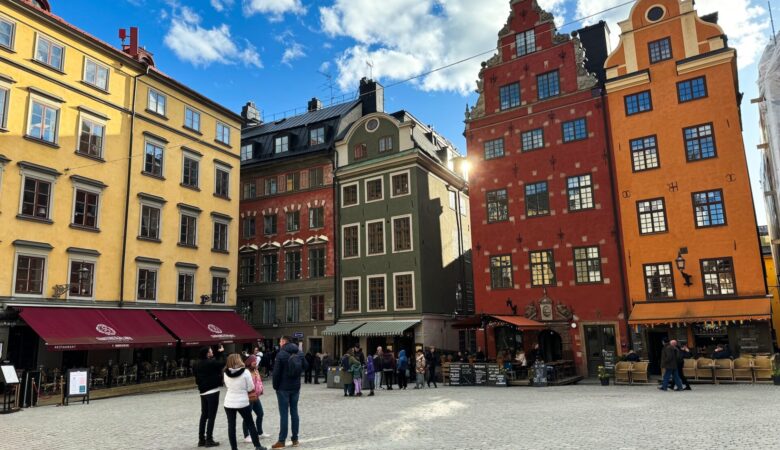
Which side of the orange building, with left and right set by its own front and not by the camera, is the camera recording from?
front

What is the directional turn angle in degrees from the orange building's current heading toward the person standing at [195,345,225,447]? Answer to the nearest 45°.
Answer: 0° — it already faces them

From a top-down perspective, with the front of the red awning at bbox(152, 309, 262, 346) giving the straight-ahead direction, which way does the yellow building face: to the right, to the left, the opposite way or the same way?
the same way

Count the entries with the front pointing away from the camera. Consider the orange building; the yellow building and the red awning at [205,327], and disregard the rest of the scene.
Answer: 0

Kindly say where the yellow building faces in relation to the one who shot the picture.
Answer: facing the viewer and to the right of the viewer

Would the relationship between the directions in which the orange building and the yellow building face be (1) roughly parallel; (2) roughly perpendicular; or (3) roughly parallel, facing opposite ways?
roughly perpendicular

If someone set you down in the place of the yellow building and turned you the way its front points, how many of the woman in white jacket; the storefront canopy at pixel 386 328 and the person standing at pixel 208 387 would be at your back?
0

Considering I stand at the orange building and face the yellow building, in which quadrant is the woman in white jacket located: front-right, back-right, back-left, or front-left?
front-left

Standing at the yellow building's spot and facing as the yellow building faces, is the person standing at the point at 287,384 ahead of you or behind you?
ahead

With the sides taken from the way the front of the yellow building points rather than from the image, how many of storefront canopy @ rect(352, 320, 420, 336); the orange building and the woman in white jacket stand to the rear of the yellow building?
0

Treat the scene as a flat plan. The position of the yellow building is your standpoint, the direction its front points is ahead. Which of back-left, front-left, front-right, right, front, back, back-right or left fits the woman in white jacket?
front-right

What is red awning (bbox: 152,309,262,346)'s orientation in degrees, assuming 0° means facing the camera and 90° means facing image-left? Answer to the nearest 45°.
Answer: approximately 315°

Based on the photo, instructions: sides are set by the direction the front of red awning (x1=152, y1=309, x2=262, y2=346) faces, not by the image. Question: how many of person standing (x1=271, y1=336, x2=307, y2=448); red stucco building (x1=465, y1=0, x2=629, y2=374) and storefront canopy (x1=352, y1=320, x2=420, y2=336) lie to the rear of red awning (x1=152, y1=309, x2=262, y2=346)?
0

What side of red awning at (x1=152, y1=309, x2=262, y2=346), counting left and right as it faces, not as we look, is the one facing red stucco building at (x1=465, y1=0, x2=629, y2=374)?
front

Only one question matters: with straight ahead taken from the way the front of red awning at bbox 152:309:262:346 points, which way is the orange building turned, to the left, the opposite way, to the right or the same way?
to the right

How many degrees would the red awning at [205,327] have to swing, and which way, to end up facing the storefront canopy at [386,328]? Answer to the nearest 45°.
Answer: approximately 45° to its left
